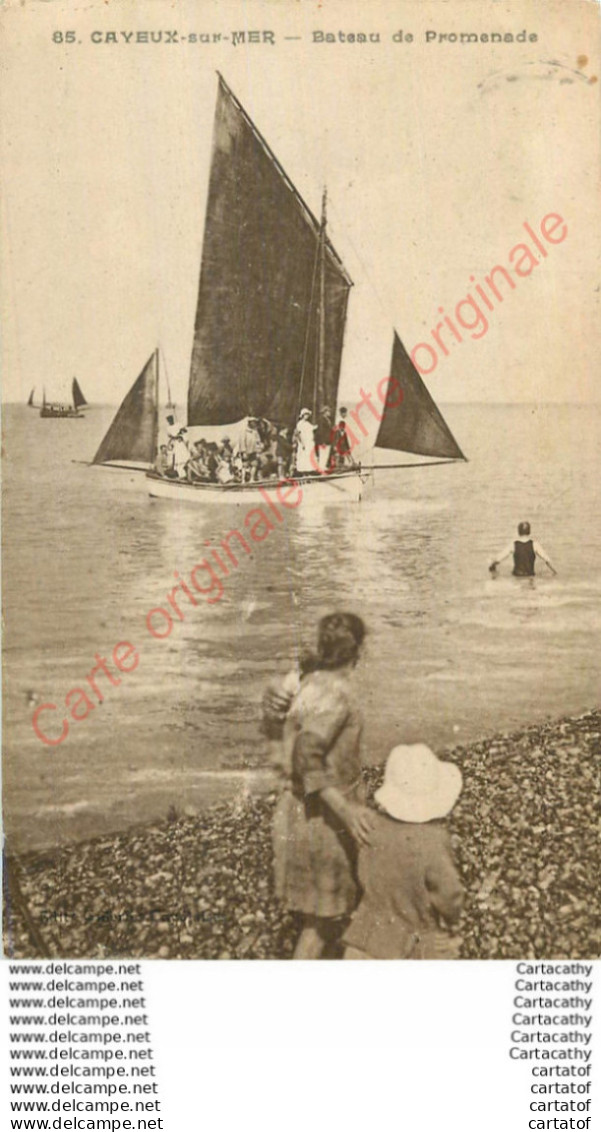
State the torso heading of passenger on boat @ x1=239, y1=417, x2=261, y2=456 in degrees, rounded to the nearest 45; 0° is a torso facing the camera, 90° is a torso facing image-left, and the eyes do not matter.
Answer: approximately 0°

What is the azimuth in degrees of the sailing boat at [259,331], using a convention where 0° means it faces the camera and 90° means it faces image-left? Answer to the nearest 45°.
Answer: approximately 270°

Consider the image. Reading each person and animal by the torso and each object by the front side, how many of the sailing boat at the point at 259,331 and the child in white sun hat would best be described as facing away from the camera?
1

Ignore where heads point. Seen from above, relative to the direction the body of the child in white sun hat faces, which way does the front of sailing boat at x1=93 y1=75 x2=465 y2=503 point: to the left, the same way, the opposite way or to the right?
to the right

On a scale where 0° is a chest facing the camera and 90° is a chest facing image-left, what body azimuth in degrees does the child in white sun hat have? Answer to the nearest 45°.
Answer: approximately 180°

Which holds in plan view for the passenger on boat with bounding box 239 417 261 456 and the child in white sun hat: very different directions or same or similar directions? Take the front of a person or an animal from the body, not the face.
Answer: very different directions
